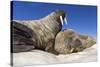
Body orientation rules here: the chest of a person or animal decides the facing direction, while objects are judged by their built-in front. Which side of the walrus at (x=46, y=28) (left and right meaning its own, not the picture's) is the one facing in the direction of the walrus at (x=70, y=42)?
front

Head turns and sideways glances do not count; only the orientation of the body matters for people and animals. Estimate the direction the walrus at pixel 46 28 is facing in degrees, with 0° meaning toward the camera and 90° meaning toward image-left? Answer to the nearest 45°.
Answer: approximately 270°
